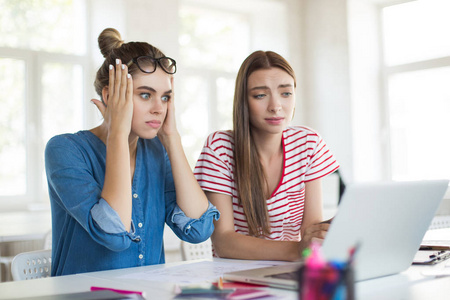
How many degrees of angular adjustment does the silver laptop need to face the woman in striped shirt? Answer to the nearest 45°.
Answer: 0° — it already faces them

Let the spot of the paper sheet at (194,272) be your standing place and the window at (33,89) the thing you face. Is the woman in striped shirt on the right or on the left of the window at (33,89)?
right

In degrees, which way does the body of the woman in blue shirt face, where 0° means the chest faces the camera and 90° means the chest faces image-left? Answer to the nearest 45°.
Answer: approximately 315°

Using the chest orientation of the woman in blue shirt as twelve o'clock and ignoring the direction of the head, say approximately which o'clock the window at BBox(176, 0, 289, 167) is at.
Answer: The window is roughly at 8 o'clock from the woman in blue shirt.

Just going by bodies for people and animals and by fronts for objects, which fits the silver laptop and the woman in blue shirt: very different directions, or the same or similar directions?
very different directions

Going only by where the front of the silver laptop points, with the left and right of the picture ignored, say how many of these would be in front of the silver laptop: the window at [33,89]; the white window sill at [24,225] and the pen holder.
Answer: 2

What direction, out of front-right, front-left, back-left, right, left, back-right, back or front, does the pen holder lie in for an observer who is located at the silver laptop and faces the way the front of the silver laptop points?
back-left

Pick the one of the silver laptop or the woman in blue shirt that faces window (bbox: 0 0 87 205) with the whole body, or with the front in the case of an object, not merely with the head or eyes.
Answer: the silver laptop
